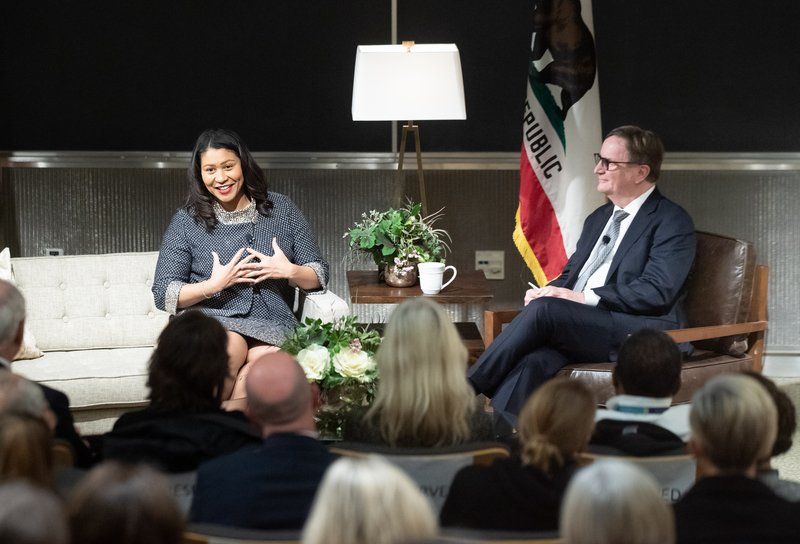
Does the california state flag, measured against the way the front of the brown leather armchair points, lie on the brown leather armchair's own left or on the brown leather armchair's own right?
on the brown leather armchair's own right

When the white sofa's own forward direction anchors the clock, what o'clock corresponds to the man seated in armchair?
The man seated in armchair is roughly at 10 o'clock from the white sofa.

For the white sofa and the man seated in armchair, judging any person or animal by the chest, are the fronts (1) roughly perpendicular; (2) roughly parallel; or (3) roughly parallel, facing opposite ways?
roughly perpendicular

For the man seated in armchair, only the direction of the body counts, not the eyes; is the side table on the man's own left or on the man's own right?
on the man's own right

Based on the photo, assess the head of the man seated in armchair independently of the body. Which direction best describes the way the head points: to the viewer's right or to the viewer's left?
to the viewer's left

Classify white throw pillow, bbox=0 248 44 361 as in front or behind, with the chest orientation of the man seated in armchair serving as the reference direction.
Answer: in front

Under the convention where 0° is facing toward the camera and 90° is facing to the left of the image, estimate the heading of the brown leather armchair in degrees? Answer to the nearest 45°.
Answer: approximately 45°

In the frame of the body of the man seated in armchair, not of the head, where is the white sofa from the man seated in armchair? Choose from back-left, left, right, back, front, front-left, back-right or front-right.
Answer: front-right

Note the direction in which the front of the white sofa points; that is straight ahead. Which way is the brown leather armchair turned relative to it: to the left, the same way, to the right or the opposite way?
to the right

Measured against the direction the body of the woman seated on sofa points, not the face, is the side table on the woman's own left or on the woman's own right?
on the woman's own left

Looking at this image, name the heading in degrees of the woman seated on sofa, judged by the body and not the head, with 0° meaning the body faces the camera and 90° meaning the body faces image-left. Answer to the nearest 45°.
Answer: approximately 0°

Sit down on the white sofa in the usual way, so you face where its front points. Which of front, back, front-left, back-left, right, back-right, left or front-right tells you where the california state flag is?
left
